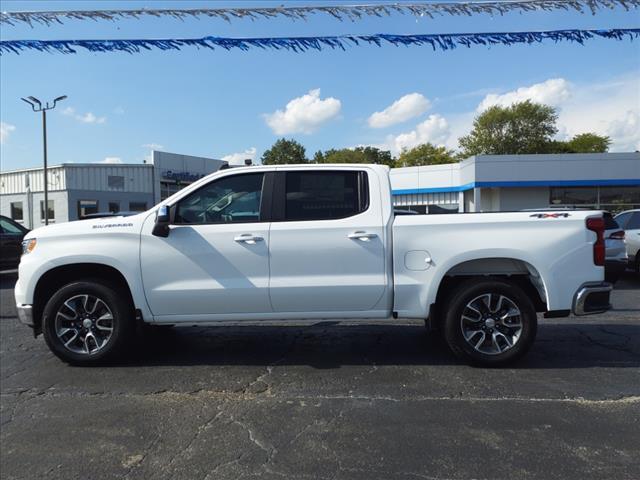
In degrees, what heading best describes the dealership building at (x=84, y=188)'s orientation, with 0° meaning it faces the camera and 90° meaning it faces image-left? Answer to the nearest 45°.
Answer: approximately 315°

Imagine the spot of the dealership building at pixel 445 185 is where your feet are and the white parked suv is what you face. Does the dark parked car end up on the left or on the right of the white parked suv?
right

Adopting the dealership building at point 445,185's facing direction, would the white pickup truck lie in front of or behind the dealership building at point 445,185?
in front

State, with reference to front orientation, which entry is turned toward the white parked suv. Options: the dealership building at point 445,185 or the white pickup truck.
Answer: the dealership building

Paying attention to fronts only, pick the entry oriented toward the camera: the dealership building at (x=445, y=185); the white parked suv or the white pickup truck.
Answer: the dealership building

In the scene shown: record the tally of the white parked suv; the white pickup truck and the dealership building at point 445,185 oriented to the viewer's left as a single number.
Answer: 1

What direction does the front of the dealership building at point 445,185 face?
toward the camera

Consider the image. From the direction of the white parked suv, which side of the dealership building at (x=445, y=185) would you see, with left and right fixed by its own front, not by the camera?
front

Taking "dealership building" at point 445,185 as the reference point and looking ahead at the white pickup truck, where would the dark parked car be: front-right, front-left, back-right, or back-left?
front-right

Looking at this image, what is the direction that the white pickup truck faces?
to the viewer's left

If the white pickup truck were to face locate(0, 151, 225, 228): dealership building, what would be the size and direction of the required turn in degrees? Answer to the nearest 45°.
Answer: approximately 45° to its right

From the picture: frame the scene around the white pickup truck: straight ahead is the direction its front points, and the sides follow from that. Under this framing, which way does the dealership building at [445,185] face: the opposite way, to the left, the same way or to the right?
to the left

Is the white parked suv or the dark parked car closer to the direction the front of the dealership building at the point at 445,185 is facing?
the white parked suv
